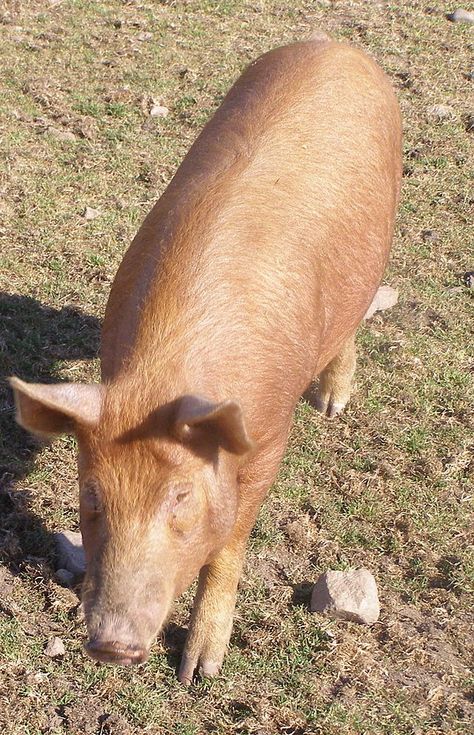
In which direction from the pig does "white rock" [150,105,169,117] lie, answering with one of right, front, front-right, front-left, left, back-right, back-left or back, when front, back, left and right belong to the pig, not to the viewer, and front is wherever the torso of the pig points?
back-right

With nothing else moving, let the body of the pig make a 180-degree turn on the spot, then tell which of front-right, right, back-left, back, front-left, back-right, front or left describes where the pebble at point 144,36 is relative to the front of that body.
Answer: front-left

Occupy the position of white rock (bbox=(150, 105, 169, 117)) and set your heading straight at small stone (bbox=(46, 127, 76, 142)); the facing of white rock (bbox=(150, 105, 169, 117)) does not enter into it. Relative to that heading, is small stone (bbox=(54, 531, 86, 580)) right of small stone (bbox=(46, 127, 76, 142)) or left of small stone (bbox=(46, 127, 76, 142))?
left

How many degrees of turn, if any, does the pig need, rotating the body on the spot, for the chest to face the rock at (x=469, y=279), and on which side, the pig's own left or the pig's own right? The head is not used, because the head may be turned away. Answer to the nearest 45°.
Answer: approximately 180°

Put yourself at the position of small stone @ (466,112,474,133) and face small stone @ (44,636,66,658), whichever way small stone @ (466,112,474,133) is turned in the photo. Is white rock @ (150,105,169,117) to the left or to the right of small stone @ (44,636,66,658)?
right

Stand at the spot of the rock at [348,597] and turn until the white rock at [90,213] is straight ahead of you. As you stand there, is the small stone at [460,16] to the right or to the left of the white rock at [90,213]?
right

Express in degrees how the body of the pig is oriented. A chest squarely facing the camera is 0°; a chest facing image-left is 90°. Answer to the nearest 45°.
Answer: approximately 45°

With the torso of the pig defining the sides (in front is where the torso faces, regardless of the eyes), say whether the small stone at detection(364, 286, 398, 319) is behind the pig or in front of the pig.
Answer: behind

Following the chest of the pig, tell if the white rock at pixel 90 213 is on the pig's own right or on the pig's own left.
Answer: on the pig's own right

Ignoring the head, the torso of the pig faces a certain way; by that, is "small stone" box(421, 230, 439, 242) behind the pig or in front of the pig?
behind
